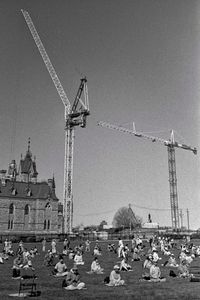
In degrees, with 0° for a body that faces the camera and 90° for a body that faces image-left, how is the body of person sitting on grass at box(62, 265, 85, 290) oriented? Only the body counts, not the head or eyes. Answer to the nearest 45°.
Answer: approximately 315°
